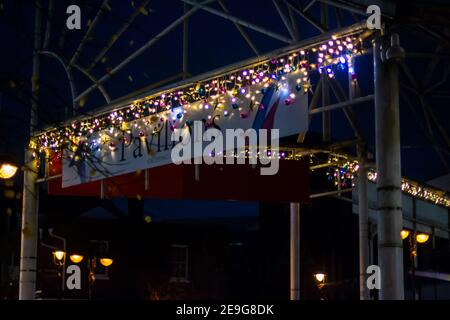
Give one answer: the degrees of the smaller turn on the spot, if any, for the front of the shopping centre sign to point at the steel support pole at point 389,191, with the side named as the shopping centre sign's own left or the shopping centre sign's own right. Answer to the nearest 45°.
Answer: approximately 90° to the shopping centre sign's own left

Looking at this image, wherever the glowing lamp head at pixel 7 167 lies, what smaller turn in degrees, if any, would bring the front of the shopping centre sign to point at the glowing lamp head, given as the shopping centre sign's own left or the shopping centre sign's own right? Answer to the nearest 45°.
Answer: approximately 45° to the shopping centre sign's own right

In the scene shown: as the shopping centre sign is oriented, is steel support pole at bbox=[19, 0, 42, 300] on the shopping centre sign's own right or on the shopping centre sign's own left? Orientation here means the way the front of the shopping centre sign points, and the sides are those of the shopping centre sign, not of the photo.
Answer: on the shopping centre sign's own right

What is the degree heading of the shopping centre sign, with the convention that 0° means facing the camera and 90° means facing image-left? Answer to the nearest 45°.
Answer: approximately 45°
